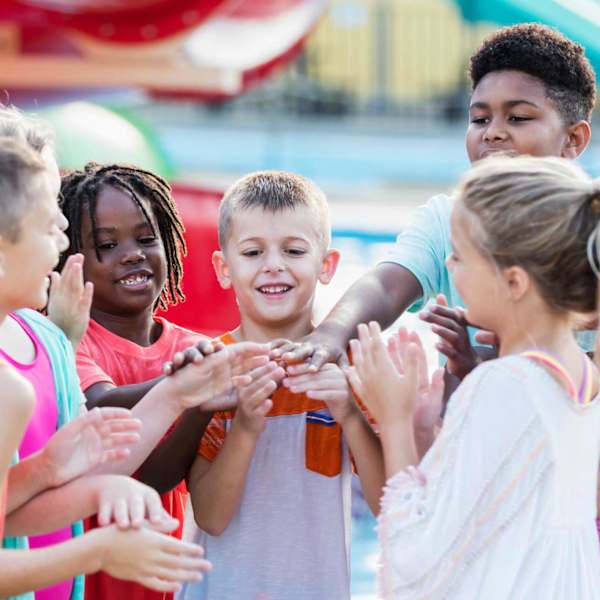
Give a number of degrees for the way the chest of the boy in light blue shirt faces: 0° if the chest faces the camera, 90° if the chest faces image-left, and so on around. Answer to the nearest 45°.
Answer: approximately 45°

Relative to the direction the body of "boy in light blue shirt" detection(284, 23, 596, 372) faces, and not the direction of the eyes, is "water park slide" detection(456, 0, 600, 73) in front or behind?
behind

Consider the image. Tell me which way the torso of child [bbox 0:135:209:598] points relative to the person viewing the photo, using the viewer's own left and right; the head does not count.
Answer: facing to the right of the viewer

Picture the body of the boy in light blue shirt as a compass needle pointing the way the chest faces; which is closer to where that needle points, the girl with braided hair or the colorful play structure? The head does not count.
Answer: the girl with braided hair

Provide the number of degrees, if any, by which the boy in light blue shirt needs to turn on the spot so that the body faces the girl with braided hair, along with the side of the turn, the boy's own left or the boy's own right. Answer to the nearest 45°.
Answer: approximately 45° to the boy's own right

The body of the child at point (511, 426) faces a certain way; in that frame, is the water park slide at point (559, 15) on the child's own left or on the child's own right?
on the child's own right

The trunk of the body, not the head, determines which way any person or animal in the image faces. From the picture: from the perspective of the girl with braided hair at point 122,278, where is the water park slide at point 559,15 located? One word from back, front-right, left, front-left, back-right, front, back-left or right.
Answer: left

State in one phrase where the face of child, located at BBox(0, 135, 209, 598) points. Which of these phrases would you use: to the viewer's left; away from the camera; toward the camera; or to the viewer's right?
to the viewer's right

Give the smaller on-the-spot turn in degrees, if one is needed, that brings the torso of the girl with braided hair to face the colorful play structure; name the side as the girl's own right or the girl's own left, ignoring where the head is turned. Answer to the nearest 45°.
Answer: approximately 135° to the girl's own left

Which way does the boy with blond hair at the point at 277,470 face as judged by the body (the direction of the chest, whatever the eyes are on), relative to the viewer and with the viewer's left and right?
facing the viewer

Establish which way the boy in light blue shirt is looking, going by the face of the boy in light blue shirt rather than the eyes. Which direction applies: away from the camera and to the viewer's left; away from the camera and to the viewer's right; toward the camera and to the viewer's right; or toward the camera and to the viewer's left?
toward the camera and to the viewer's left
